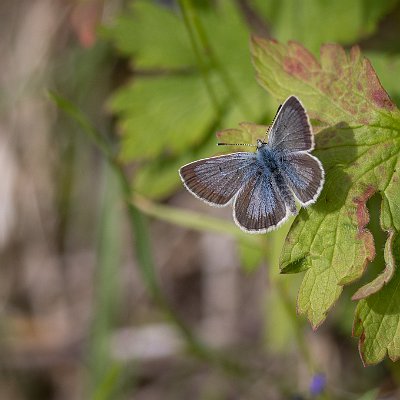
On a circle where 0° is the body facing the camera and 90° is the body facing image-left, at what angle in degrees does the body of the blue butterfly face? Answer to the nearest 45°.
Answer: approximately 135°

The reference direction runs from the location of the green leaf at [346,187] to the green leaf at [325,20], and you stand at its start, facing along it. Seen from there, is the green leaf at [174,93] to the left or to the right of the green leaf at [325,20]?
left

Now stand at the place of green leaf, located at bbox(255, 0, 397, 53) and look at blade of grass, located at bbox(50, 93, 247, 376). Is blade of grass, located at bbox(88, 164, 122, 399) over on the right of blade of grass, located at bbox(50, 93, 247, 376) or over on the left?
right
